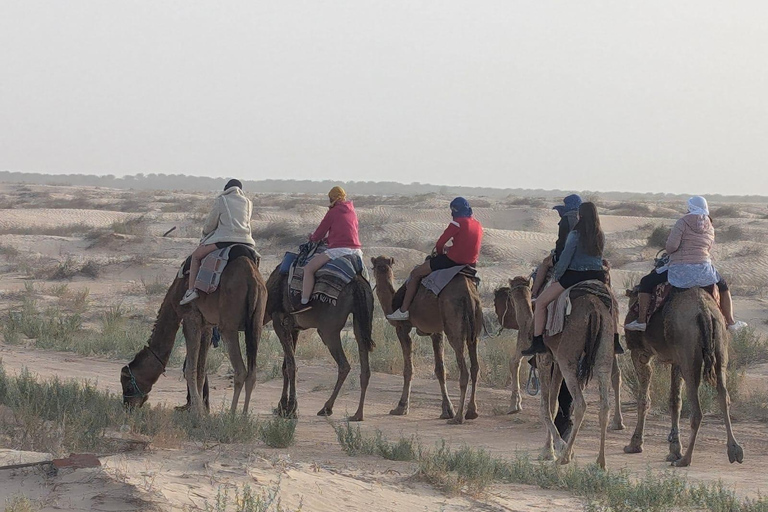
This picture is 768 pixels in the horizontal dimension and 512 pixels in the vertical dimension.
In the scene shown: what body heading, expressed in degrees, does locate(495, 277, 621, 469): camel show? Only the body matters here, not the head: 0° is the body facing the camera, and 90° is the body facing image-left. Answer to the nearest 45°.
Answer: approximately 135°

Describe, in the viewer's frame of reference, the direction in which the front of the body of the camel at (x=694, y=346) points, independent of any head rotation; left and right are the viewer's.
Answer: facing away from the viewer and to the left of the viewer

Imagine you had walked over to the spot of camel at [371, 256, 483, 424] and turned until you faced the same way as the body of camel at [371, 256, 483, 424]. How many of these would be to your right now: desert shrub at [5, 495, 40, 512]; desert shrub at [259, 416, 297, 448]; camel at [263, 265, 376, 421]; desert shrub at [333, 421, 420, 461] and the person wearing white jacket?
0

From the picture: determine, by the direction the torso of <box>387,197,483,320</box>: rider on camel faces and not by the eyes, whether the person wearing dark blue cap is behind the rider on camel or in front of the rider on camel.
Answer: behind

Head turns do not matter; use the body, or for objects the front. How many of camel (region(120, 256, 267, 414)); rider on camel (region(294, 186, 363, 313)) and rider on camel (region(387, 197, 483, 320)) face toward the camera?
0

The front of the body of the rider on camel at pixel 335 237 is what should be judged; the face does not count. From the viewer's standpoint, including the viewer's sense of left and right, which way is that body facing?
facing away from the viewer and to the left of the viewer

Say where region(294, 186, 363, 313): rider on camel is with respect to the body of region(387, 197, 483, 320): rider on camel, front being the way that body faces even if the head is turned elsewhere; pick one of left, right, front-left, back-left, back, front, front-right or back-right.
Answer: front-left

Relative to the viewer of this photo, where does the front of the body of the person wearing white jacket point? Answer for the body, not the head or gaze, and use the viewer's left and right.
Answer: facing away from the viewer and to the left of the viewer

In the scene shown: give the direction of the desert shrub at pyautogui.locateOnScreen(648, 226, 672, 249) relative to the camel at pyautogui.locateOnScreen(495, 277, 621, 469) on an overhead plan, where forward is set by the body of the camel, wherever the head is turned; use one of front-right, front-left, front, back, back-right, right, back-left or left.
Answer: front-right

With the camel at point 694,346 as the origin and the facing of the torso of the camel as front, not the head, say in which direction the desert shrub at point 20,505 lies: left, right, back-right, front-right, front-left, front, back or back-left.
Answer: left

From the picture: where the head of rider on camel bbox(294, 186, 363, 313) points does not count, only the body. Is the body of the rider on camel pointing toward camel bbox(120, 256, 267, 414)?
no

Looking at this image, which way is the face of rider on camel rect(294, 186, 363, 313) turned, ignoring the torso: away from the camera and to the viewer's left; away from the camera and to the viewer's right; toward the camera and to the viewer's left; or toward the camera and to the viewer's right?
away from the camera and to the viewer's left

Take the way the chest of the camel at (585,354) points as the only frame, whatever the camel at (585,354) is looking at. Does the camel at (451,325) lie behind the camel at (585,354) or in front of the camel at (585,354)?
in front

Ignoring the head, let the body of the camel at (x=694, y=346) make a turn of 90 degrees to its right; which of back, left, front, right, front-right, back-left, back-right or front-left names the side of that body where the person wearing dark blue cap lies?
back-left

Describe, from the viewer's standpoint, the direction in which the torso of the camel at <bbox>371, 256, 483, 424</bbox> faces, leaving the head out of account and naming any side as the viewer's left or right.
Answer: facing away from the viewer and to the left of the viewer

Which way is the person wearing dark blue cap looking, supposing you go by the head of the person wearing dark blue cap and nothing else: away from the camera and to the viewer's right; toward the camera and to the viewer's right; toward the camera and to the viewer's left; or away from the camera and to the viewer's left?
away from the camera and to the viewer's left

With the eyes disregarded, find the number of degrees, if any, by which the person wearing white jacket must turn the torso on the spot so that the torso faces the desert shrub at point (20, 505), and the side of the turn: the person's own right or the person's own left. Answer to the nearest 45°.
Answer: approximately 135° to the person's own left

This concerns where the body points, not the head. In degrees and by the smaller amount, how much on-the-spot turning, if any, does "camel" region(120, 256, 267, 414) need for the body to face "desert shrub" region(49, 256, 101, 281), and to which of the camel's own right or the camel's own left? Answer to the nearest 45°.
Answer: approximately 45° to the camel's own right

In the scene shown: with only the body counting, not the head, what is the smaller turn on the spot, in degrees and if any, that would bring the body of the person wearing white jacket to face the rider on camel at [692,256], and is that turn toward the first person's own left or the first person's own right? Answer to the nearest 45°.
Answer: approximately 135° to the first person's own right

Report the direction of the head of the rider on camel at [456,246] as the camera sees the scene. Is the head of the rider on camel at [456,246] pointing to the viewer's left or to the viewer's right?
to the viewer's left

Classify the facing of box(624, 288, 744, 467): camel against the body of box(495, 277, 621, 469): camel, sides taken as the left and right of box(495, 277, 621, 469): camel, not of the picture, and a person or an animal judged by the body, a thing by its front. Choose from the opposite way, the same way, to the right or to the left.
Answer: the same way
